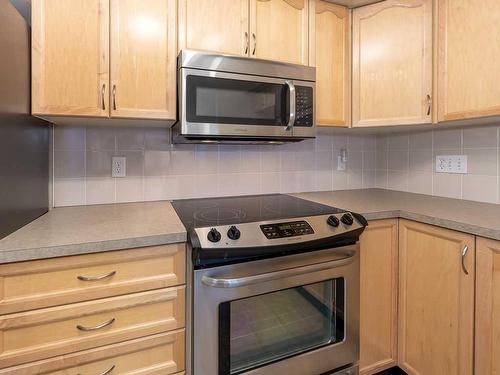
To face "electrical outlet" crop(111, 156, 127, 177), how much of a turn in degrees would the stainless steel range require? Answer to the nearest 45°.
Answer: approximately 180°

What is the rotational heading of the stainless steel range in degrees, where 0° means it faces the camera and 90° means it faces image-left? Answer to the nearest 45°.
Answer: approximately 315°

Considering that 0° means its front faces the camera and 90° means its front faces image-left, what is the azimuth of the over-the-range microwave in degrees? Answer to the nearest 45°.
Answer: approximately 315°
